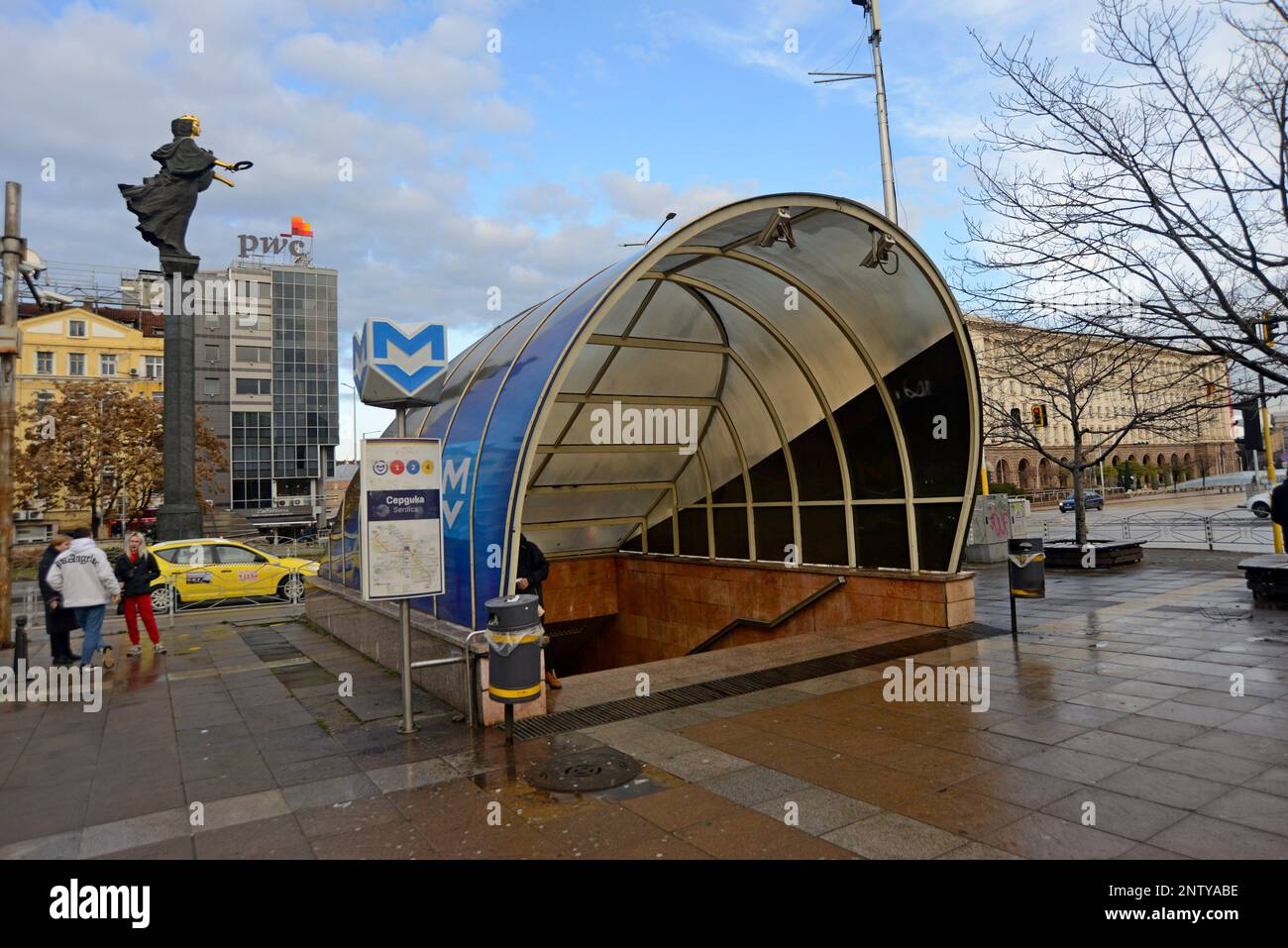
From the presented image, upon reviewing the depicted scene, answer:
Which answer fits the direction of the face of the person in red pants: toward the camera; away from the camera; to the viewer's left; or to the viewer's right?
toward the camera

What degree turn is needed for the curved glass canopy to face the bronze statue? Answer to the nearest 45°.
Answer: approximately 180°

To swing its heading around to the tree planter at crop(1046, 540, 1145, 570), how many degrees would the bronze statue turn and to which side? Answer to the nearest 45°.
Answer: approximately 45° to its right

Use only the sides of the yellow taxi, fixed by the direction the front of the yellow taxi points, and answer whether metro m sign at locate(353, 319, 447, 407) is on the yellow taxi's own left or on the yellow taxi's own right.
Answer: on the yellow taxi's own right

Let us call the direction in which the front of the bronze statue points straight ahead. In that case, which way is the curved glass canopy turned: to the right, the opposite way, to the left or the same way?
to the right

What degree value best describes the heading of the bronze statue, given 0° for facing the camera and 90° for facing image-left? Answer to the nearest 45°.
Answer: approximately 270°

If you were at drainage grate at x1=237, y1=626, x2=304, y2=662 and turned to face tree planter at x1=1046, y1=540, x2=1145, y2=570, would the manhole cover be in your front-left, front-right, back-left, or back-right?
front-right

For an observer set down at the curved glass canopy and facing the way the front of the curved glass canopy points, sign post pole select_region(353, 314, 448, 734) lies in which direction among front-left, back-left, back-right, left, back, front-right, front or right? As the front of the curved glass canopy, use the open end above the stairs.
right

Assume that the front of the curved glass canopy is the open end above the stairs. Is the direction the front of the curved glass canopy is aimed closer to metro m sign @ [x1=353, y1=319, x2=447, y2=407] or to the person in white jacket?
the metro m sign

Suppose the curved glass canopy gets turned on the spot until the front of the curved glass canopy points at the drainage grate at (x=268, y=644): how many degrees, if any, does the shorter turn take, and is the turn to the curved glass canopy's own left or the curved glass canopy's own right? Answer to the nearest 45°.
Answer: approximately 135° to the curved glass canopy's own right

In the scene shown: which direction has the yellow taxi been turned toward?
to the viewer's right

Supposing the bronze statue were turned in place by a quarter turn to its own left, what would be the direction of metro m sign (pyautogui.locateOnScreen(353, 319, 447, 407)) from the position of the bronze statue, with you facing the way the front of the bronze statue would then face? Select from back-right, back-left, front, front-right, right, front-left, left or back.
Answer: back

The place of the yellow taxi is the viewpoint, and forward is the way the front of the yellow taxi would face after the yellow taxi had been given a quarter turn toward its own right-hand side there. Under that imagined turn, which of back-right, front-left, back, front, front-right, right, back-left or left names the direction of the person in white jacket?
front

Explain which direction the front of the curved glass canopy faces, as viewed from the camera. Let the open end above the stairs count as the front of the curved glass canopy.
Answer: facing the viewer and to the right of the viewer

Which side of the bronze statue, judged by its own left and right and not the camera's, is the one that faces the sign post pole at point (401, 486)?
right

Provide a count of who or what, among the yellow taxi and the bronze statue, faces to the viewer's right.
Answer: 2
